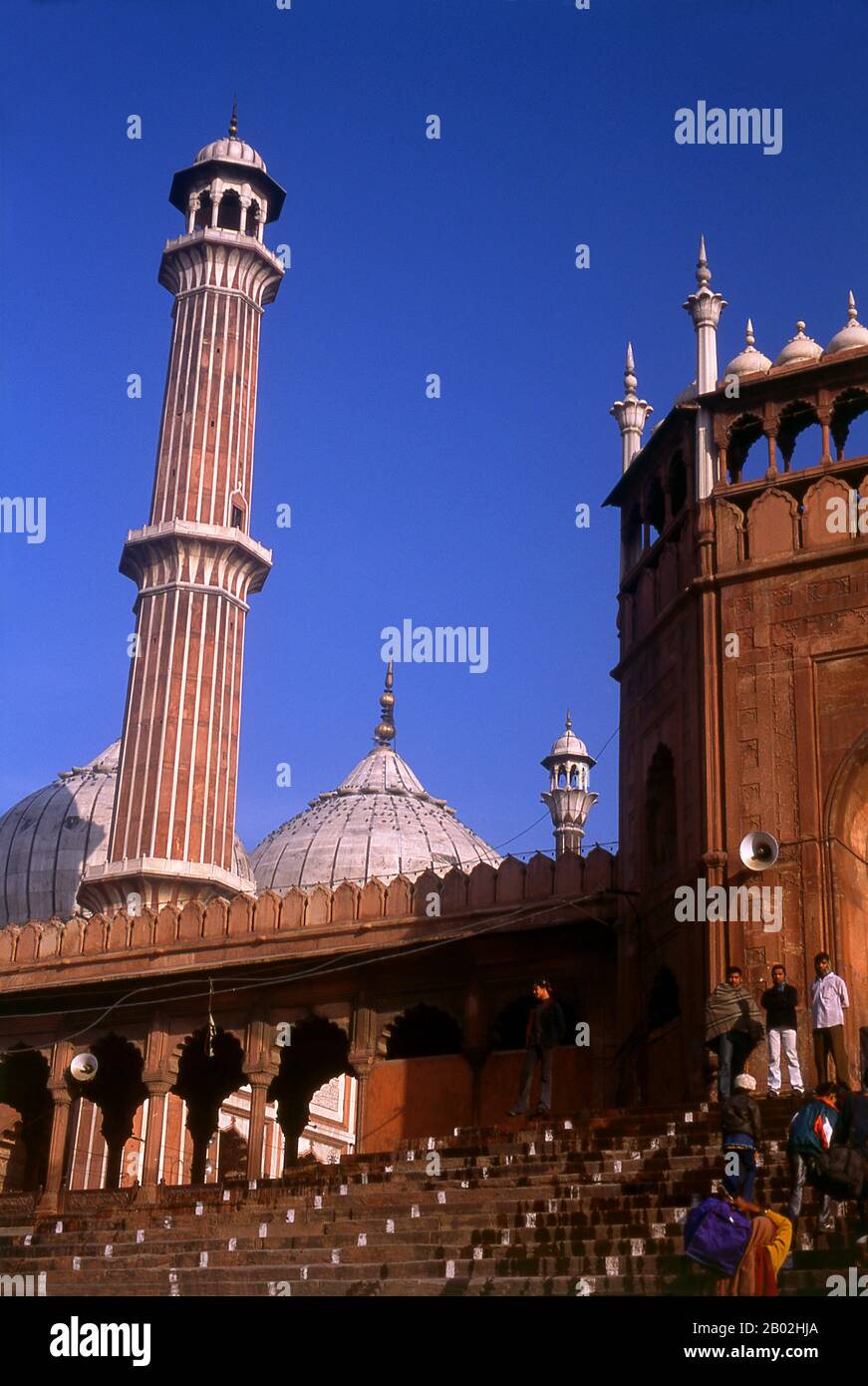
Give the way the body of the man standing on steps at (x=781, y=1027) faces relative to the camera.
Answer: toward the camera

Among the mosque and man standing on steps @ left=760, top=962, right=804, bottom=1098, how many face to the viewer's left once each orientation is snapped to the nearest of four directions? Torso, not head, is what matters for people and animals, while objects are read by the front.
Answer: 0

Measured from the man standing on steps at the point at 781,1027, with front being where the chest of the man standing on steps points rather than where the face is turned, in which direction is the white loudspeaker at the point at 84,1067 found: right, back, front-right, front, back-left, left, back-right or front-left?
back-right

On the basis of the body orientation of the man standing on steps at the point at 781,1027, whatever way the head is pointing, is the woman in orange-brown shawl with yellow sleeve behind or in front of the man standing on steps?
in front

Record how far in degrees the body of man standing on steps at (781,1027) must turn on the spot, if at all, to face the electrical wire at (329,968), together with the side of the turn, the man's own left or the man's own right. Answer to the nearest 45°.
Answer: approximately 135° to the man's own right

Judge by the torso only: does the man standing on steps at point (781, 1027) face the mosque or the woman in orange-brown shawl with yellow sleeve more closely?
the woman in orange-brown shawl with yellow sleeve

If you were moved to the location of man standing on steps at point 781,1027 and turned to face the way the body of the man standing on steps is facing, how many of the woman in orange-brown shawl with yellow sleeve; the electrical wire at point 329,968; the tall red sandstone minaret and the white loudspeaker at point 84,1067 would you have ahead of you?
1
